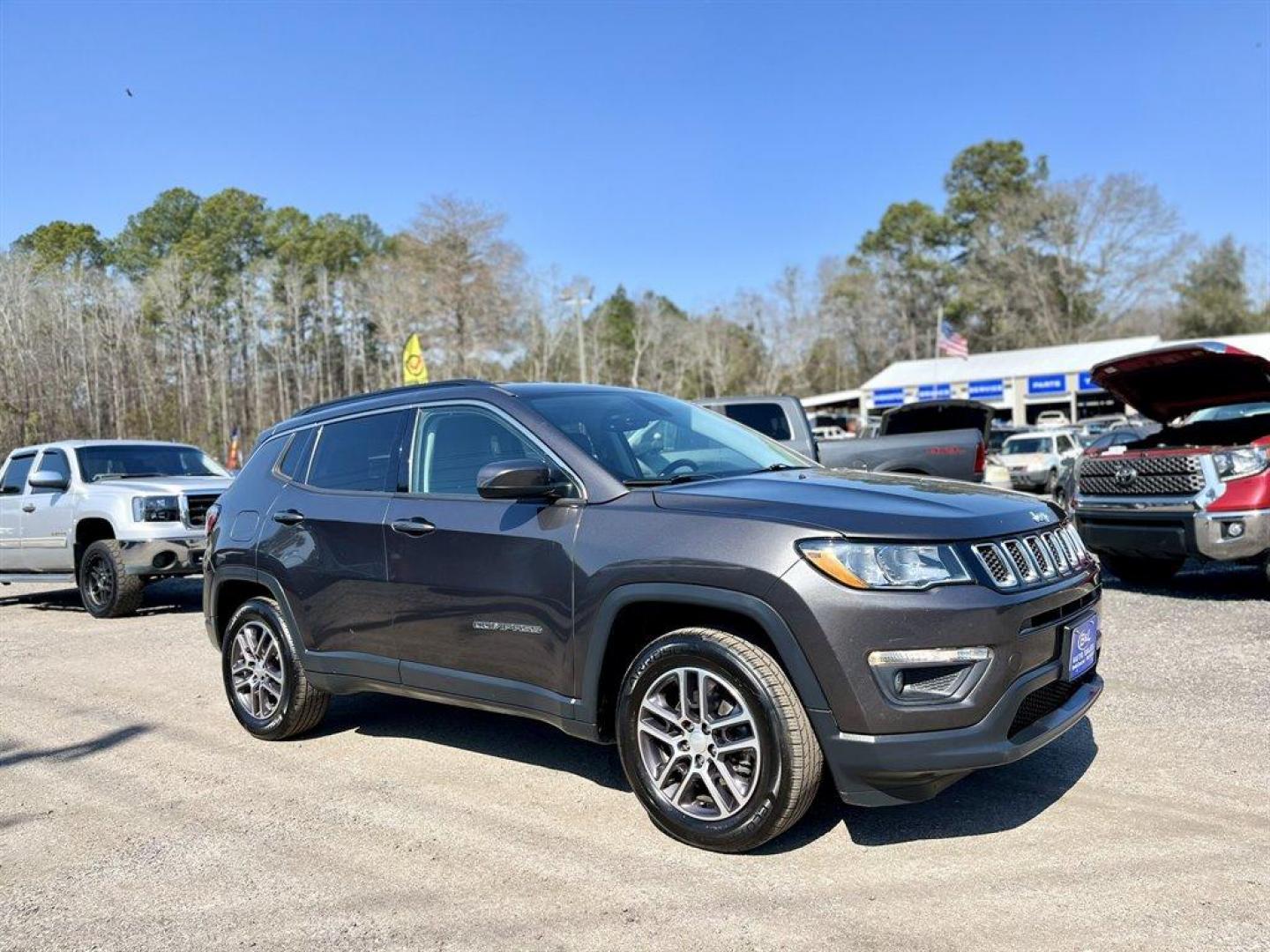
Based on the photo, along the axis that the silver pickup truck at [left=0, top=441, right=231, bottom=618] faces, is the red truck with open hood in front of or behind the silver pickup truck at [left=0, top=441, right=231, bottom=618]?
in front

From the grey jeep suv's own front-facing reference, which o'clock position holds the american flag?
The american flag is roughly at 8 o'clock from the grey jeep suv.

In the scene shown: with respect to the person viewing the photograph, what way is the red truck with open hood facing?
facing the viewer and to the left of the viewer

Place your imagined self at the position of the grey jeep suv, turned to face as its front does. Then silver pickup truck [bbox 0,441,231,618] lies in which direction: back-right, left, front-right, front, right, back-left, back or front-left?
back

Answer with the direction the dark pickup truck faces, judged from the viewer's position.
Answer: facing to the left of the viewer

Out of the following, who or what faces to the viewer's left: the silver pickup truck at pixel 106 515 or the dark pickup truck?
the dark pickup truck

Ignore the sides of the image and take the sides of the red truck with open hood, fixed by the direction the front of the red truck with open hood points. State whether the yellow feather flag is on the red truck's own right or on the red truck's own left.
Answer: on the red truck's own right

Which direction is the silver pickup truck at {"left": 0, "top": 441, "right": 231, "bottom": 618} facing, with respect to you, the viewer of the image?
facing the viewer and to the right of the viewer

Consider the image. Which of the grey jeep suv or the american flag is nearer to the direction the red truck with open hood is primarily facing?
the grey jeep suv
